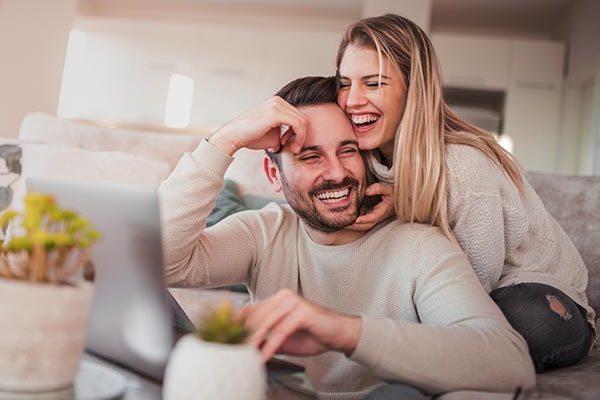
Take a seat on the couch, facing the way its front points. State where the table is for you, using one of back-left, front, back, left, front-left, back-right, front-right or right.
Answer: front

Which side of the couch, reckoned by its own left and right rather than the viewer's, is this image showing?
front

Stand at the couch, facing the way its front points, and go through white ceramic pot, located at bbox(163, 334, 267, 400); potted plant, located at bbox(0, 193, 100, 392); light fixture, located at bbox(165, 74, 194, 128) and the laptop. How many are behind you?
1

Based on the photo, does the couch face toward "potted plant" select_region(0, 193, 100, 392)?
yes

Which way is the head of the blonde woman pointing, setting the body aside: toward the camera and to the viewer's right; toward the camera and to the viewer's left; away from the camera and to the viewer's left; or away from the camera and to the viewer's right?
toward the camera and to the viewer's left

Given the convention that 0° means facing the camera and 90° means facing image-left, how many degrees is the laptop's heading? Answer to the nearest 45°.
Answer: approximately 225°

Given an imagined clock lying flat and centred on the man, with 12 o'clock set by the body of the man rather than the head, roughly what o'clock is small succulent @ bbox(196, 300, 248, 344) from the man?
The small succulent is roughly at 12 o'clock from the man.

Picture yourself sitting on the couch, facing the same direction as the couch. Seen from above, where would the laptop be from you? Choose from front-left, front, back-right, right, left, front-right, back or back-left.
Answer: front

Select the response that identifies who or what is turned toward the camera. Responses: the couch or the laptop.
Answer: the couch

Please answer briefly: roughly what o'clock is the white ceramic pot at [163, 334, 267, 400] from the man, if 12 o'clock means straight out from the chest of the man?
The white ceramic pot is roughly at 12 o'clock from the man.

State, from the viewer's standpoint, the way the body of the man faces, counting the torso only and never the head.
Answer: toward the camera
